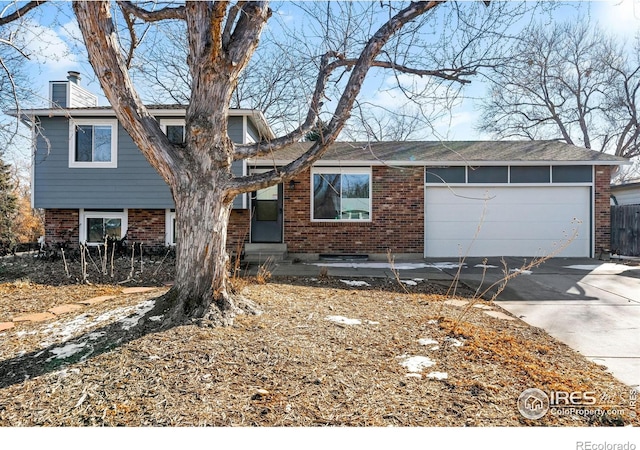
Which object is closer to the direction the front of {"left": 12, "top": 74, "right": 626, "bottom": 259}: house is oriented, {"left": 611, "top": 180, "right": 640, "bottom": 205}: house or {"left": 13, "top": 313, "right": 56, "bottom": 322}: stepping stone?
the stepping stone

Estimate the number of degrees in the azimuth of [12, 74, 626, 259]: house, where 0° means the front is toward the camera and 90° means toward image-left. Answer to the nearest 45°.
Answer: approximately 0°

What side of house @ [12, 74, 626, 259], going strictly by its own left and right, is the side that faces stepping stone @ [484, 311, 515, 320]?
front

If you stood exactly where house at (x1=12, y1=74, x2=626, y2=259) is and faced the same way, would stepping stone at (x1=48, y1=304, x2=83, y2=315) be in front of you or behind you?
in front

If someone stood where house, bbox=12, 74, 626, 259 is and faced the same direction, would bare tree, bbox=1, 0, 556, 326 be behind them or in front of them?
in front

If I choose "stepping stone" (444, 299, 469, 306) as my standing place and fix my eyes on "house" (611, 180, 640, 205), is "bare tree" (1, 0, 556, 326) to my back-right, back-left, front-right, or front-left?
back-left

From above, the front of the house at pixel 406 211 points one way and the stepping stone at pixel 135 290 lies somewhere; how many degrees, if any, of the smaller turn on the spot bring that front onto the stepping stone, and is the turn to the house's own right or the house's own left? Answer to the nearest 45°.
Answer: approximately 45° to the house's own right

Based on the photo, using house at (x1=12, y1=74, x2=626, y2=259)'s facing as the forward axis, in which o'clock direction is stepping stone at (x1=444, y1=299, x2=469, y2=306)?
The stepping stone is roughly at 12 o'clock from the house.
